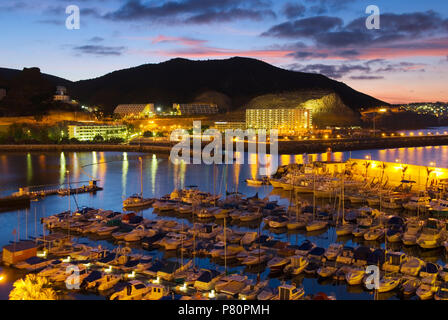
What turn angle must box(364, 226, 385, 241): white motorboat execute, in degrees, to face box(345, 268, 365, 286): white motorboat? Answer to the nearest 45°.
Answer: approximately 45° to its left

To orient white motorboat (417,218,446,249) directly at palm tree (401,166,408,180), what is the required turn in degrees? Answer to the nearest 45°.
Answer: approximately 135° to its right

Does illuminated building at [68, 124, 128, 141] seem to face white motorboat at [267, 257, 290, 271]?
yes

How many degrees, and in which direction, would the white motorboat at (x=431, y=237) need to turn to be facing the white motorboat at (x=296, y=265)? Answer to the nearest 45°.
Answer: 0° — it already faces it

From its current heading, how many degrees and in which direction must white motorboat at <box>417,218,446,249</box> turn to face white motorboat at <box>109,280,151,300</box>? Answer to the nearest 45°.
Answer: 0° — it already faces it
